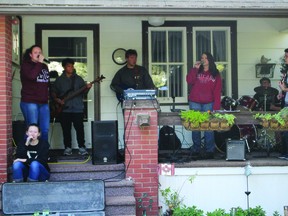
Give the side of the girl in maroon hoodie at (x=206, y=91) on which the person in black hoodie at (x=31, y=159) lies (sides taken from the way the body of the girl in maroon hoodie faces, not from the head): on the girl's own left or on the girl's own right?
on the girl's own right

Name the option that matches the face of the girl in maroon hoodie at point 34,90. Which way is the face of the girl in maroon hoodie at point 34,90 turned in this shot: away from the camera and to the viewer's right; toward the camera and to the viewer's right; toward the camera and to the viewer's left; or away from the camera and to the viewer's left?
toward the camera and to the viewer's right

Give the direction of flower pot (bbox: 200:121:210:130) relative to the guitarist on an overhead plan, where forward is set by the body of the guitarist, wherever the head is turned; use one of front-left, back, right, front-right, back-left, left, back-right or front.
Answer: front-left

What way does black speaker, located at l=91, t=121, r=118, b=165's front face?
toward the camera

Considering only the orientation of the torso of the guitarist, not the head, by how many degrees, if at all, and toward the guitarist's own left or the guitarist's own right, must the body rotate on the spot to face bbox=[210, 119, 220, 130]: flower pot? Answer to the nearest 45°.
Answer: approximately 45° to the guitarist's own left

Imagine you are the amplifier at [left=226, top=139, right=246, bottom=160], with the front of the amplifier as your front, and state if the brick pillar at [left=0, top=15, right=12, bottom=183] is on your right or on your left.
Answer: on your right

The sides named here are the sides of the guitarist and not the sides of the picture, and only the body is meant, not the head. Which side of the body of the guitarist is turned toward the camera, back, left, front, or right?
front

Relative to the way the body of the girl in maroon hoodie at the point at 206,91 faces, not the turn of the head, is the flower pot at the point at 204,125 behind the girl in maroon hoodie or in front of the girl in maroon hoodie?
in front

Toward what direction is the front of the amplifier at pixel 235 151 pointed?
toward the camera

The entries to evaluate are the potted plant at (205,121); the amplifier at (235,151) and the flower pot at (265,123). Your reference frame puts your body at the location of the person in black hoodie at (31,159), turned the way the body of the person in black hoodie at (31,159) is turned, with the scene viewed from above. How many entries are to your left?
3
